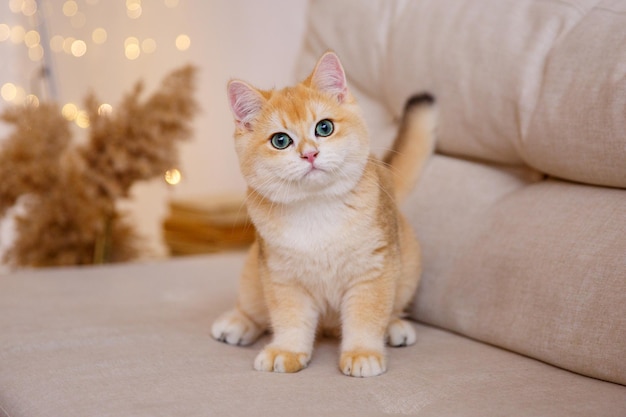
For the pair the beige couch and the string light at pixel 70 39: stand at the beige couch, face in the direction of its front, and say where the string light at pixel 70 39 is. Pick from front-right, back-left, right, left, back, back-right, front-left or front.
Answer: right

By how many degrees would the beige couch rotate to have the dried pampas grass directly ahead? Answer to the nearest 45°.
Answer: approximately 90° to its right

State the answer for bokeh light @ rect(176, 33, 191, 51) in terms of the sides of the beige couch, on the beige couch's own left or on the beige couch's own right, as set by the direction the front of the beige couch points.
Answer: on the beige couch's own right

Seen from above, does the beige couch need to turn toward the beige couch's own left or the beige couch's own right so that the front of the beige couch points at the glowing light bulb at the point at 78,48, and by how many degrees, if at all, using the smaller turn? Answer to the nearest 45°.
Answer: approximately 90° to the beige couch's own right

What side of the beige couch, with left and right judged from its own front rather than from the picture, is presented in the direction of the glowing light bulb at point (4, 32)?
right

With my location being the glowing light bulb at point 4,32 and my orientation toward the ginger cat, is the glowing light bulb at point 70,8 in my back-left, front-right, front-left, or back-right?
front-left

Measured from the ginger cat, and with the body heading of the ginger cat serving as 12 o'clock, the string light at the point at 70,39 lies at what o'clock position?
The string light is roughly at 5 o'clock from the ginger cat.

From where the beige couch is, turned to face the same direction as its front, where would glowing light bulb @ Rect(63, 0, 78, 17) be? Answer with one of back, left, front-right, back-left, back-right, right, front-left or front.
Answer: right

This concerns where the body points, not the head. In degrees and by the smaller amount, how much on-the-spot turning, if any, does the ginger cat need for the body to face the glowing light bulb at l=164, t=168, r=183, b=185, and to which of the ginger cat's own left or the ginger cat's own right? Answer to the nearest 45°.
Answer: approximately 135° to the ginger cat's own right

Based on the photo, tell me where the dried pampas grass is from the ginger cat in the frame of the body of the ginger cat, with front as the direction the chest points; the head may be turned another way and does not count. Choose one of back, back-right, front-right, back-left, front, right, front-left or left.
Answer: back-right

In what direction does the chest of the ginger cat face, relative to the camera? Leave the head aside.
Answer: toward the camera

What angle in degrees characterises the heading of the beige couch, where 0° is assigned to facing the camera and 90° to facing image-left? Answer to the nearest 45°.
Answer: approximately 45°
